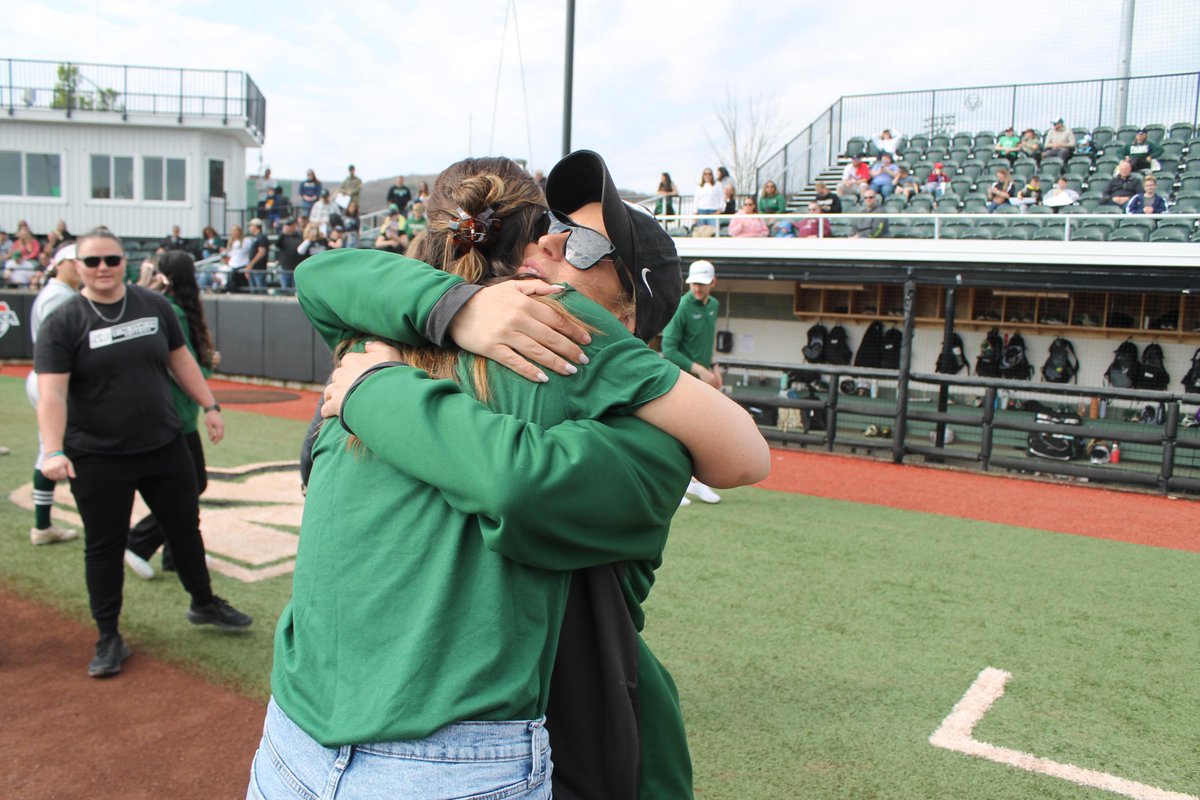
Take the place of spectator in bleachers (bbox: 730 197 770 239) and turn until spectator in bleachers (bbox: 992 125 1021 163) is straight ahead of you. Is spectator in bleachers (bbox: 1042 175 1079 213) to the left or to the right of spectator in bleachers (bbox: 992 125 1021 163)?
right

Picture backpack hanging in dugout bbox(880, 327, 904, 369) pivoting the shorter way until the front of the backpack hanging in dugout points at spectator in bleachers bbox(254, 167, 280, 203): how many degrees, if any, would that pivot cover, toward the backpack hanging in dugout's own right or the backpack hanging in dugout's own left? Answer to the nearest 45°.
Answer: approximately 135° to the backpack hanging in dugout's own right

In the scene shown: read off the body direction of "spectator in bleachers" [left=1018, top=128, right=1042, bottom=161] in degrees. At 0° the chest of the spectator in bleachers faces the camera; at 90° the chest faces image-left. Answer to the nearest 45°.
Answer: approximately 45°

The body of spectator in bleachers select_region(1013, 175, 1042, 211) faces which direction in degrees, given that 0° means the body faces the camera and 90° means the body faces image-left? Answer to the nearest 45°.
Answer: approximately 45°

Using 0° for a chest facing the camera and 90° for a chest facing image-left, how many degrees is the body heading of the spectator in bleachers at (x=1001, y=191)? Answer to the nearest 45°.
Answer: approximately 45°

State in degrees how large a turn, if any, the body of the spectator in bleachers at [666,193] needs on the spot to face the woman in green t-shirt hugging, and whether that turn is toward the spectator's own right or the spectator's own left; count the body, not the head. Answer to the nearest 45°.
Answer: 0° — they already face them
